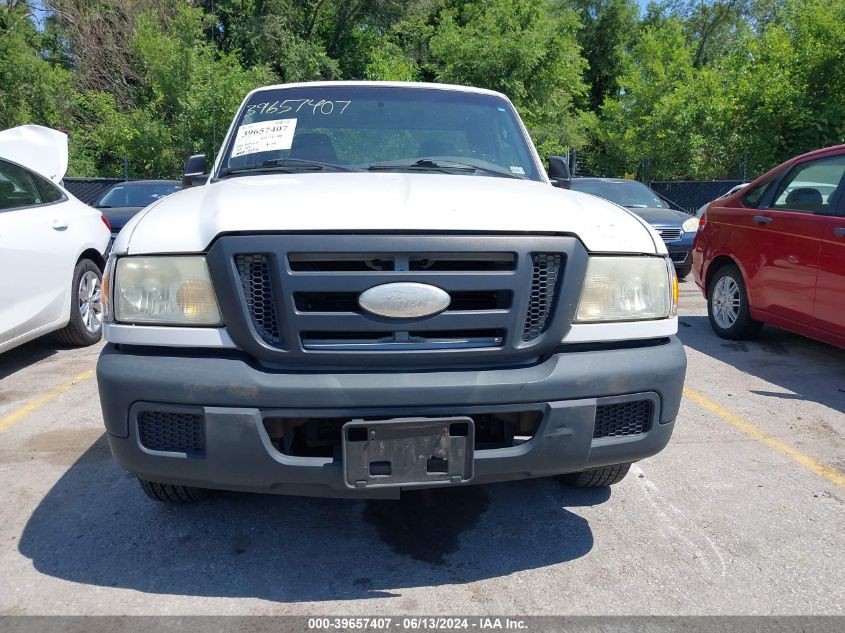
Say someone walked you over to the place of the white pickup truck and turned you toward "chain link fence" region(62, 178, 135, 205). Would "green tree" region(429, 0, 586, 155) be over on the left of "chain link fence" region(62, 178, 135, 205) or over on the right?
right

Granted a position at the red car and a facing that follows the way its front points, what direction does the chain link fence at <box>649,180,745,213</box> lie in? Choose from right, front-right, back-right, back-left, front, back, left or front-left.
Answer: back-left

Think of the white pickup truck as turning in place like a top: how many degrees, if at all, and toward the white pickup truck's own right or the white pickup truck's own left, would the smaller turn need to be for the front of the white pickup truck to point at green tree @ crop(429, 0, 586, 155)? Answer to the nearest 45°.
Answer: approximately 180°

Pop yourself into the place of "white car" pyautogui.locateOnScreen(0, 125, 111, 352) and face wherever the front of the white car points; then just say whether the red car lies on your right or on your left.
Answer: on your left

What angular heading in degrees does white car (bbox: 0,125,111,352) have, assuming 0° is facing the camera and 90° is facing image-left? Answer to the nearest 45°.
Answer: approximately 45°

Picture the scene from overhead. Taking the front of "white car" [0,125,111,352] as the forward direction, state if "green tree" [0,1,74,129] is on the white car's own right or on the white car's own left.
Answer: on the white car's own right

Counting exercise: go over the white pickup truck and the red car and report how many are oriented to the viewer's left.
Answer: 0

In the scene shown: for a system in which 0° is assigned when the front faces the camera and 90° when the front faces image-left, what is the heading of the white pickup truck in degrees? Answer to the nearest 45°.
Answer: approximately 0°

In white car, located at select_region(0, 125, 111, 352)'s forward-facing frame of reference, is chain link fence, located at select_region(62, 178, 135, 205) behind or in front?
behind

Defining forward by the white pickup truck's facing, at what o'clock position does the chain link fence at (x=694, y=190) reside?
The chain link fence is roughly at 7 o'clock from the white pickup truck.

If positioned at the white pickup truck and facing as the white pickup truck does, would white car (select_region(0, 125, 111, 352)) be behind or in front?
behind
